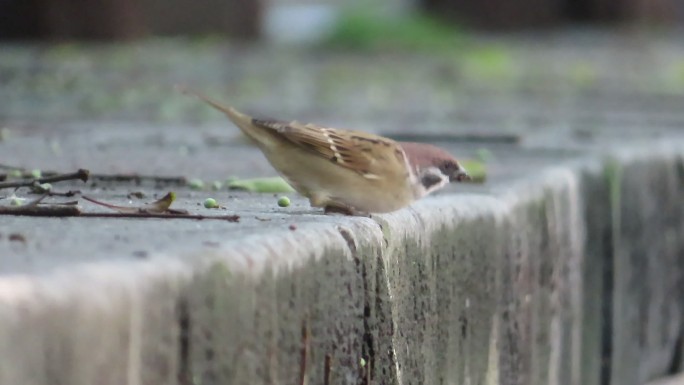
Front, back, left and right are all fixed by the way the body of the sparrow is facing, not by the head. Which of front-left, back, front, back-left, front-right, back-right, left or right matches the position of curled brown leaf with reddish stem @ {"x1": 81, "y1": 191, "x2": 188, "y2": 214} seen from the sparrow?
back-right

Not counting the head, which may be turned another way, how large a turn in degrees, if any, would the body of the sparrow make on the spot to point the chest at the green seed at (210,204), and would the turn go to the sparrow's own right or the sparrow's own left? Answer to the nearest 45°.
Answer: approximately 135° to the sparrow's own right

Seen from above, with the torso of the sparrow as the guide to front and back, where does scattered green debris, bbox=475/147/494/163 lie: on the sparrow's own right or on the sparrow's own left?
on the sparrow's own left

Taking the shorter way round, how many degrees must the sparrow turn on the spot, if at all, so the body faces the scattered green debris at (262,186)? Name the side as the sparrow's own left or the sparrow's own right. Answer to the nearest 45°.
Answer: approximately 135° to the sparrow's own left

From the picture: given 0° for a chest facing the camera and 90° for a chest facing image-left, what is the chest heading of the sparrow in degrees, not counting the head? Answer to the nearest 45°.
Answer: approximately 270°

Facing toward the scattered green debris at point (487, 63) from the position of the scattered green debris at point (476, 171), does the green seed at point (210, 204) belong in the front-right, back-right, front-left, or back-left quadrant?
back-left
